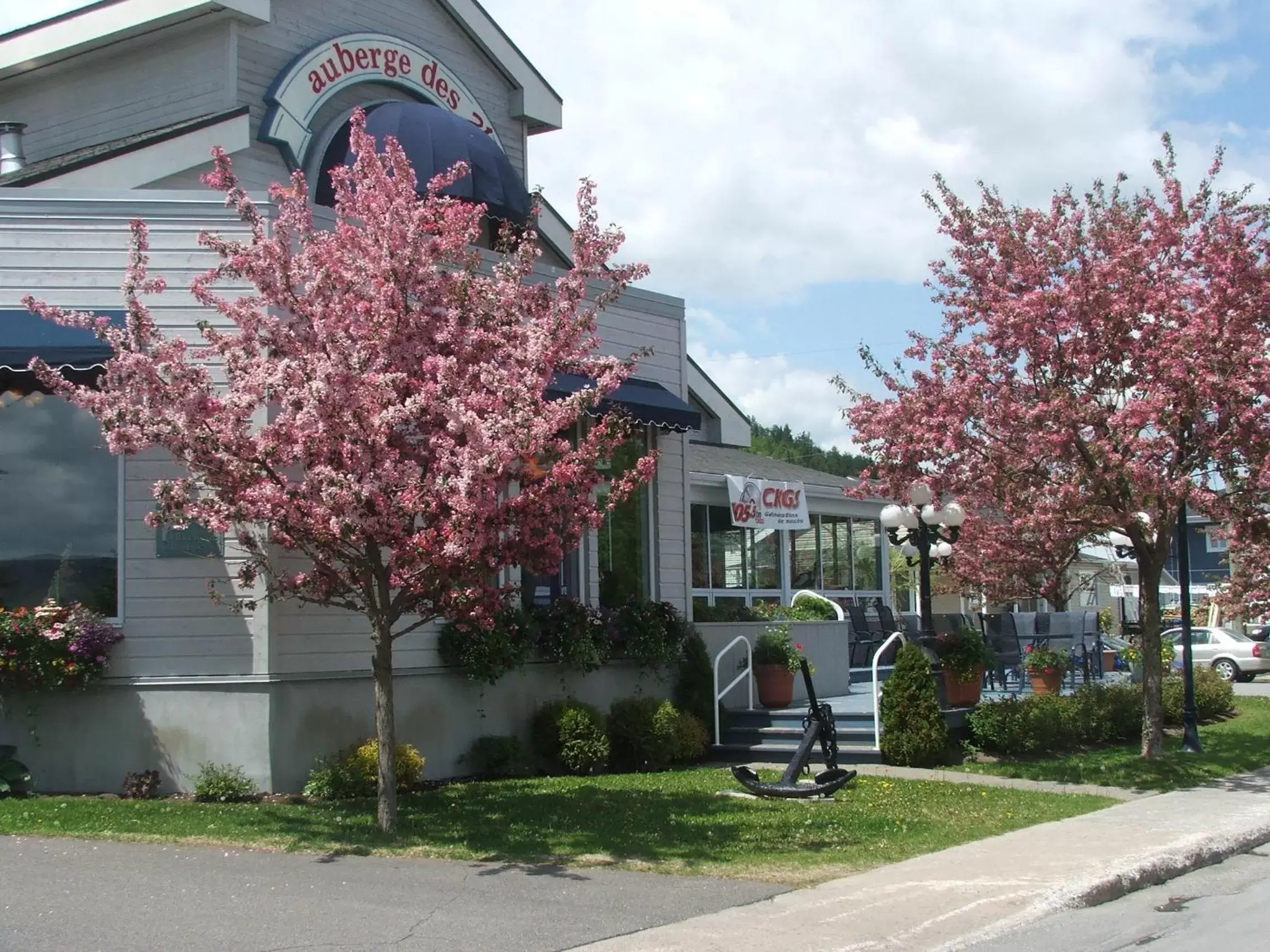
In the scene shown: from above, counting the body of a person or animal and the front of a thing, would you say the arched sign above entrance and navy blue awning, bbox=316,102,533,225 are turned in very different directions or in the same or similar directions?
same or similar directions

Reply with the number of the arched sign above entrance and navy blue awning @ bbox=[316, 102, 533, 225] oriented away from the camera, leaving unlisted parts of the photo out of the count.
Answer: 0

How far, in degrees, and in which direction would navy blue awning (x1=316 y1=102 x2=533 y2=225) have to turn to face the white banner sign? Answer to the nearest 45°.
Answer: approximately 90° to its left
